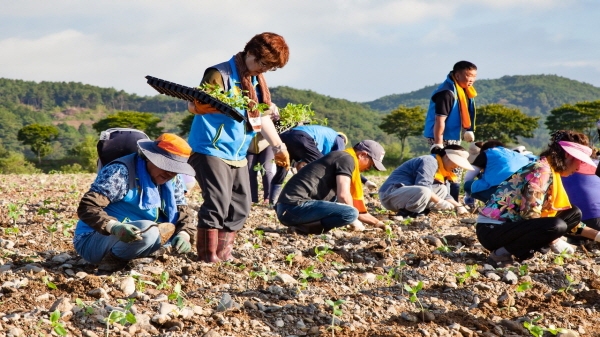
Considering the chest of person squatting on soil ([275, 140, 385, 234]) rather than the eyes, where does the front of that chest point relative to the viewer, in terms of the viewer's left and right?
facing to the right of the viewer

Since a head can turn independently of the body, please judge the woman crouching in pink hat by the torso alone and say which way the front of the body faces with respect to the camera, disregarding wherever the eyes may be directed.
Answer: to the viewer's right

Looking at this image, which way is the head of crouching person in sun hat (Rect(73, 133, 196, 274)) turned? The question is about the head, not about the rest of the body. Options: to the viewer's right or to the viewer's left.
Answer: to the viewer's right

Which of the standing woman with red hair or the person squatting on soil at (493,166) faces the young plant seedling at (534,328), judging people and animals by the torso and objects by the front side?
the standing woman with red hair

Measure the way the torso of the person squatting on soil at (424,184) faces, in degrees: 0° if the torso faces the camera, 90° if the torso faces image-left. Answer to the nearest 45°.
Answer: approximately 270°
